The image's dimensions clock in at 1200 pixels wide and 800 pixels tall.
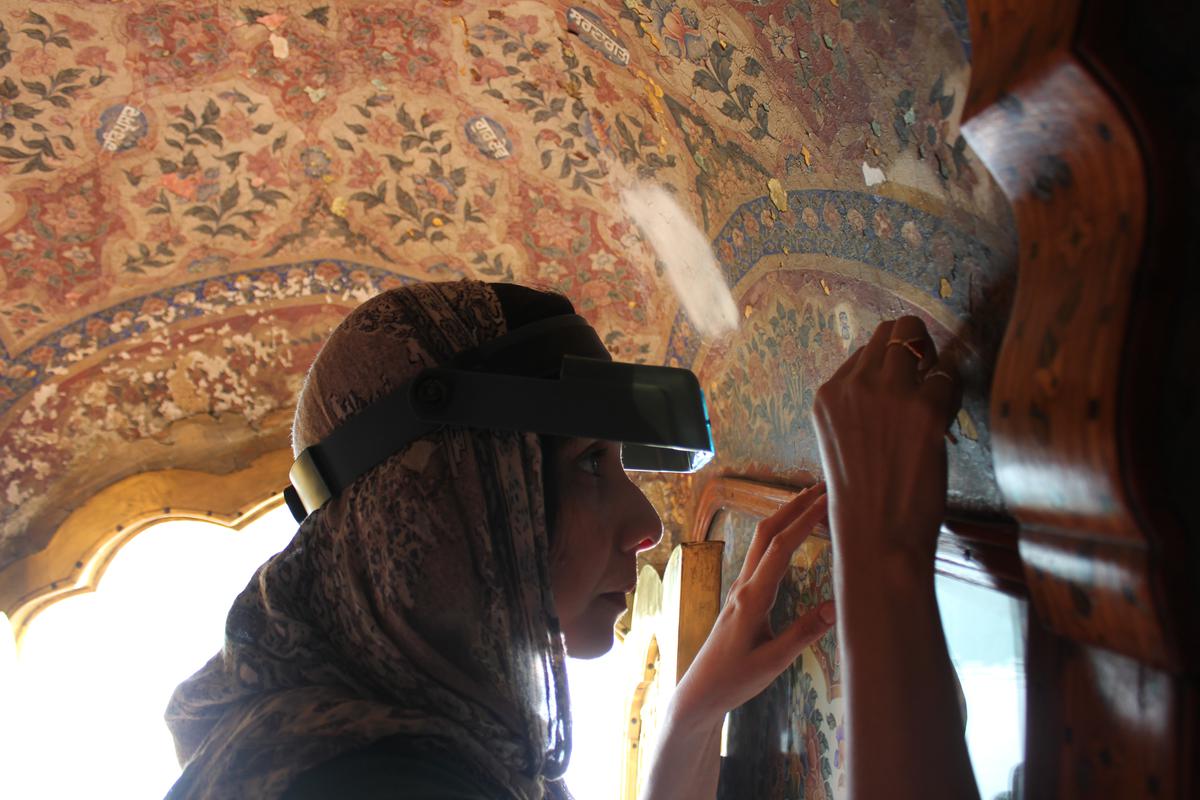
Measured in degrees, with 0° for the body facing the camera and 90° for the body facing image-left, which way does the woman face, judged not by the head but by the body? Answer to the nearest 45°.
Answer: approximately 270°

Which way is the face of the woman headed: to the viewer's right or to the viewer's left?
to the viewer's right

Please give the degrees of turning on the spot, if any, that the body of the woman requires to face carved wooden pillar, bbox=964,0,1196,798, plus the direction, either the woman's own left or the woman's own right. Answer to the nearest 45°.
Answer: approximately 45° to the woman's own right
